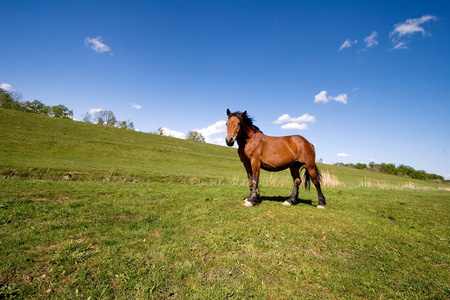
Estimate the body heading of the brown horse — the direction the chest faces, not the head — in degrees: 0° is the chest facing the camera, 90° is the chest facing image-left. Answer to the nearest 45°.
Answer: approximately 90°
